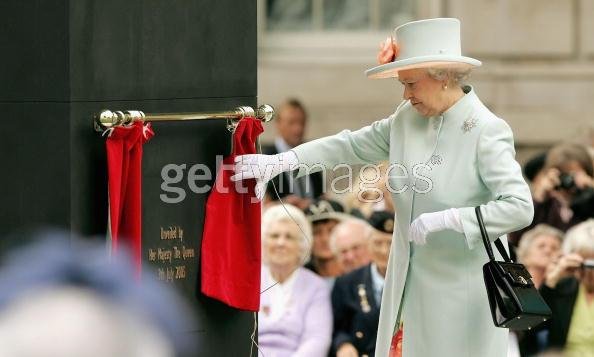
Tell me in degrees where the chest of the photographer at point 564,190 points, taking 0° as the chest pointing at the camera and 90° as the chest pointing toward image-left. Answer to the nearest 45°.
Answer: approximately 0°

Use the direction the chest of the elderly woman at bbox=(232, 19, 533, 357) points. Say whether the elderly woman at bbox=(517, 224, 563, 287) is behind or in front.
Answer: behind

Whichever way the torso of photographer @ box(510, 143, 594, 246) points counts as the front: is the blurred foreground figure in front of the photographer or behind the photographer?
in front

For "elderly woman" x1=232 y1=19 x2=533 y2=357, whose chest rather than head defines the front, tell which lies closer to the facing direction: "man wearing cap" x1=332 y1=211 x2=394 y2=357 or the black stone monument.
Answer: the black stone monument

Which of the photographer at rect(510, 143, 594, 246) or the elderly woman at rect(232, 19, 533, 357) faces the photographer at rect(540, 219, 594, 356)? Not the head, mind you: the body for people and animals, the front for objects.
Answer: the photographer at rect(510, 143, 594, 246)

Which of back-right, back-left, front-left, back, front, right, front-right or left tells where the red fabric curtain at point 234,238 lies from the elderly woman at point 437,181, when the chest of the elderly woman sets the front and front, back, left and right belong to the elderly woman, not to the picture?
front-right

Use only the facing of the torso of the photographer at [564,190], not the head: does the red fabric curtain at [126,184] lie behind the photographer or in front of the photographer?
in front

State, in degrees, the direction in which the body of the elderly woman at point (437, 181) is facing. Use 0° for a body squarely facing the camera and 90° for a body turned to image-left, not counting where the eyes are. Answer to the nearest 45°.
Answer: approximately 45°

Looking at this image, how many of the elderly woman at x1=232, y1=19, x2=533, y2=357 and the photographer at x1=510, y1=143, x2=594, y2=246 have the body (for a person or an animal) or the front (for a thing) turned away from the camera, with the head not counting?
0

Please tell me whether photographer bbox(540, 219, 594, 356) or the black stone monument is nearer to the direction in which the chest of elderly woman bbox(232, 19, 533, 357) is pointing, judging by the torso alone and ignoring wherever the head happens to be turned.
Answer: the black stone monument

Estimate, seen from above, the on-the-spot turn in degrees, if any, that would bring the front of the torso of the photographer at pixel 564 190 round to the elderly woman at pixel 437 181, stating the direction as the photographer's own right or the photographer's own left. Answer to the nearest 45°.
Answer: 0° — they already face them

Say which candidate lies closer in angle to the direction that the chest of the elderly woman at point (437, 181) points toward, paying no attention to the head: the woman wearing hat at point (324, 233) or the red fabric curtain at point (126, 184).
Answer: the red fabric curtain

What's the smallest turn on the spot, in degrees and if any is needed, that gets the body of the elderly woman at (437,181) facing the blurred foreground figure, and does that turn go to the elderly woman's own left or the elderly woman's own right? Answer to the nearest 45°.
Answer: approximately 45° to the elderly woman's own left
